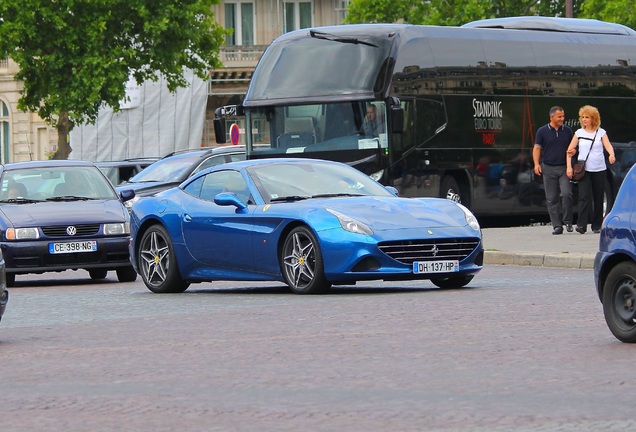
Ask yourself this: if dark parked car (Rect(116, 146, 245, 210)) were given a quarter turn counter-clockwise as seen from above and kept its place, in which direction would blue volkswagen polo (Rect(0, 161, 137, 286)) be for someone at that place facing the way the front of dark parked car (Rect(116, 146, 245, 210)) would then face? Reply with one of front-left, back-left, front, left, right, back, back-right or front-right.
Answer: front-right

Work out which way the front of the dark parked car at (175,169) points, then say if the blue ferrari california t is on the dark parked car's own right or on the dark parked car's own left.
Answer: on the dark parked car's own left

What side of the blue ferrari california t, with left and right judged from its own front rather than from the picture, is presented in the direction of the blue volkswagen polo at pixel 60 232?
back

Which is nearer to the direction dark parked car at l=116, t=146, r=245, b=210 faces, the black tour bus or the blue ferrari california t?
the blue ferrari california t

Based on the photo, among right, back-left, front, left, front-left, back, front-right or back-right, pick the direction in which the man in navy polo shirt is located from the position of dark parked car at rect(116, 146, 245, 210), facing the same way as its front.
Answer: left

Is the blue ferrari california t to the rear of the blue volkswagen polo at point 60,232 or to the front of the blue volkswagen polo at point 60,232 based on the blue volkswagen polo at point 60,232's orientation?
to the front

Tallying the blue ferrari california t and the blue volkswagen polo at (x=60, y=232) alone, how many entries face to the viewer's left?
0

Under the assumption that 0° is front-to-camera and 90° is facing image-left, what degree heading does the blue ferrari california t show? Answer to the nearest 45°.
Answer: approximately 315°

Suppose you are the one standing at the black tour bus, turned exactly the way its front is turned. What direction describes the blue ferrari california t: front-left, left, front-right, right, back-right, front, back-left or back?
front-left

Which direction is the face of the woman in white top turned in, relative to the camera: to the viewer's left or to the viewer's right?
to the viewer's left

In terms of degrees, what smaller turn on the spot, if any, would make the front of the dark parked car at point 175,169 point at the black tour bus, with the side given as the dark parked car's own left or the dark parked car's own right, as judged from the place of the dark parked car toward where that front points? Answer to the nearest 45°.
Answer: approximately 135° to the dark parked car's own left

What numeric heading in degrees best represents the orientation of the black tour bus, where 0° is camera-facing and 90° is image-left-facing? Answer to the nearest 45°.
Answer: approximately 45°

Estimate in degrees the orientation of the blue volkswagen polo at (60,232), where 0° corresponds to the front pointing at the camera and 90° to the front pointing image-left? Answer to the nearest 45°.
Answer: approximately 0°

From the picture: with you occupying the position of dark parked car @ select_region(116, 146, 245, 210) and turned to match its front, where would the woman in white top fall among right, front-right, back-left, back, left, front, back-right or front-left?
left

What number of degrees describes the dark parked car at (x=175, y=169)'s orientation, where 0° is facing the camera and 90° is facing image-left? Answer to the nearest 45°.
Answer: approximately 45°
